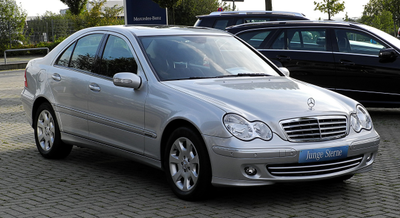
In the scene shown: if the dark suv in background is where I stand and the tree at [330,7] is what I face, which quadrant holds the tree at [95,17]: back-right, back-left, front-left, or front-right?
front-left

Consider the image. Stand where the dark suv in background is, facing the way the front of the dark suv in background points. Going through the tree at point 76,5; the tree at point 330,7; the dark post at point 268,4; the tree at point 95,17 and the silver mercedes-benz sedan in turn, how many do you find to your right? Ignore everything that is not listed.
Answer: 1

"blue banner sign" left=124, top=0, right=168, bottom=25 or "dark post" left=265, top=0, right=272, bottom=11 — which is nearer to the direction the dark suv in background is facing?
the dark post

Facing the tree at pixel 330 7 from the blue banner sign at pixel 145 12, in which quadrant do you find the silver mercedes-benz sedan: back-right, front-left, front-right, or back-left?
back-right

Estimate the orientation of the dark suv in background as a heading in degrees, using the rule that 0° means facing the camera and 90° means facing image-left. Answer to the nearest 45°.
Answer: approximately 270°

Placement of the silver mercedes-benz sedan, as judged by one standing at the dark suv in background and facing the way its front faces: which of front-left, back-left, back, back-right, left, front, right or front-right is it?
right

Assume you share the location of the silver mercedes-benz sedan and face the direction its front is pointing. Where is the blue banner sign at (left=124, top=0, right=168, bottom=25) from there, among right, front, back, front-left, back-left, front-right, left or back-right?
back-left

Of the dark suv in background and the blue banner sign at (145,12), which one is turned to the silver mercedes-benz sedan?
the blue banner sign

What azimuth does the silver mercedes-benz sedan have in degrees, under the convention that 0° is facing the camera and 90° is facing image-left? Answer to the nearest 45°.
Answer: approximately 315°

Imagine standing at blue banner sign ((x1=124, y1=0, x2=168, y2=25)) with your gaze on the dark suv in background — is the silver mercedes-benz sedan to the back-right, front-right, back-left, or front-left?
front-right

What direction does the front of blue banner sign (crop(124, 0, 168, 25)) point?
toward the camera
